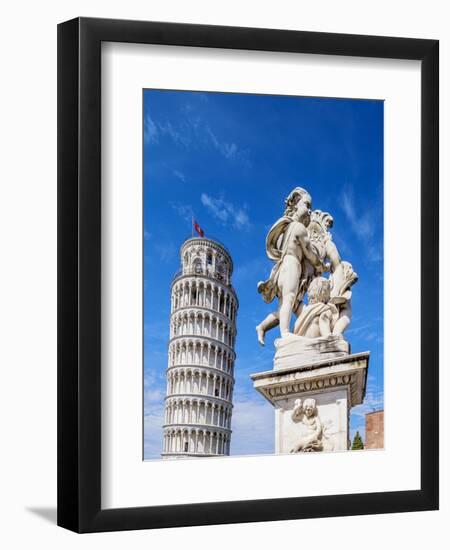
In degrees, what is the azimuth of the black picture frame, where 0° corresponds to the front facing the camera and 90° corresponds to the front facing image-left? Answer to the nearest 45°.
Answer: approximately 315°
